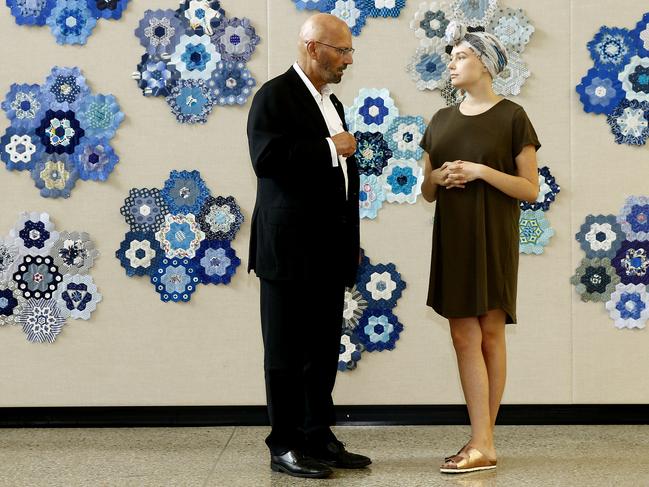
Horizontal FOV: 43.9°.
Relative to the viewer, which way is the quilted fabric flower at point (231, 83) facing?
toward the camera

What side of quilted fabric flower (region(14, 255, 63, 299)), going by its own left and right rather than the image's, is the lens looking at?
front

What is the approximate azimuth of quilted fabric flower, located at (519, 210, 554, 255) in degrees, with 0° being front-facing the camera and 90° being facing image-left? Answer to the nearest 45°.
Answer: approximately 0°

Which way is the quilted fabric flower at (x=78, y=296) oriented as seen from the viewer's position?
toward the camera

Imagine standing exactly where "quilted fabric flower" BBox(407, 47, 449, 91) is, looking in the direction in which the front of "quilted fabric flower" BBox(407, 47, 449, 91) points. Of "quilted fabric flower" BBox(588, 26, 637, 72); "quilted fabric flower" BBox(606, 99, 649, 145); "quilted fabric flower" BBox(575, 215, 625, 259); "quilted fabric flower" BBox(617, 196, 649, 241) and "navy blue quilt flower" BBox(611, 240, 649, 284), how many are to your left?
5

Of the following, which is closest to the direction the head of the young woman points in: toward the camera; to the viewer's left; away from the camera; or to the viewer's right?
to the viewer's left

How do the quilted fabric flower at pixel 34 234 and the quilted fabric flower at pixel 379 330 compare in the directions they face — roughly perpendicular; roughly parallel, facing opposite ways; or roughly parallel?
roughly parallel

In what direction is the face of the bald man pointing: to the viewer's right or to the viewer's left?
to the viewer's right

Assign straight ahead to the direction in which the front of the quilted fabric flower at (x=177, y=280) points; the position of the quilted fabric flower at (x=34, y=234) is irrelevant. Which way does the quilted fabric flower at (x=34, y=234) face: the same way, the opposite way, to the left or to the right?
the same way

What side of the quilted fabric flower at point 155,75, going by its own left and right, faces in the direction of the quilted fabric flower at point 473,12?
left

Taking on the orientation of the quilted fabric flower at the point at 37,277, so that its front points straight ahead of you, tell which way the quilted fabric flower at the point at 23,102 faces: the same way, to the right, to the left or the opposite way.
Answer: the same way

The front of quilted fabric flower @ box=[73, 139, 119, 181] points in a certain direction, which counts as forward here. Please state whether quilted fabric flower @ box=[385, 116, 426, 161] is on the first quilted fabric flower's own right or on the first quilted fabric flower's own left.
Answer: on the first quilted fabric flower's own left

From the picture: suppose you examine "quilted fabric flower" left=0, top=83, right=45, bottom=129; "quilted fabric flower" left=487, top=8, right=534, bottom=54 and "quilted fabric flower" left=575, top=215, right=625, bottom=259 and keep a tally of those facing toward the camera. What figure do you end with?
3

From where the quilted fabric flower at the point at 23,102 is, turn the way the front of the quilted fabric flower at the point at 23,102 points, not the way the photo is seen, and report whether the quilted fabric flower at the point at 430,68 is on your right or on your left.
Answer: on your left

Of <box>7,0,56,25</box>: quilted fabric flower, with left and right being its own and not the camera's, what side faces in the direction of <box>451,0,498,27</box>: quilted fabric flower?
left

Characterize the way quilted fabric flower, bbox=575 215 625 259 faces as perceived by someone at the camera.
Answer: facing the viewer

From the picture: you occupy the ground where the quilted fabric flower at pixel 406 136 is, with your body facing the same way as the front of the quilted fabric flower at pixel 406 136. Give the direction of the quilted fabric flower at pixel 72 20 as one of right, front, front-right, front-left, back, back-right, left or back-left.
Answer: right

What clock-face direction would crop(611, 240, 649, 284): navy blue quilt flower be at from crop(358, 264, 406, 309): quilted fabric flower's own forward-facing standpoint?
The navy blue quilt flower is roughly at 9 o'clock from the quilted fabric flower.

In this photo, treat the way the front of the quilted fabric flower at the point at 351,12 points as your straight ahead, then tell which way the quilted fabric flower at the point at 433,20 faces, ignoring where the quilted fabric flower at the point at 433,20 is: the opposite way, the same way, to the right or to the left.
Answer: the same way
